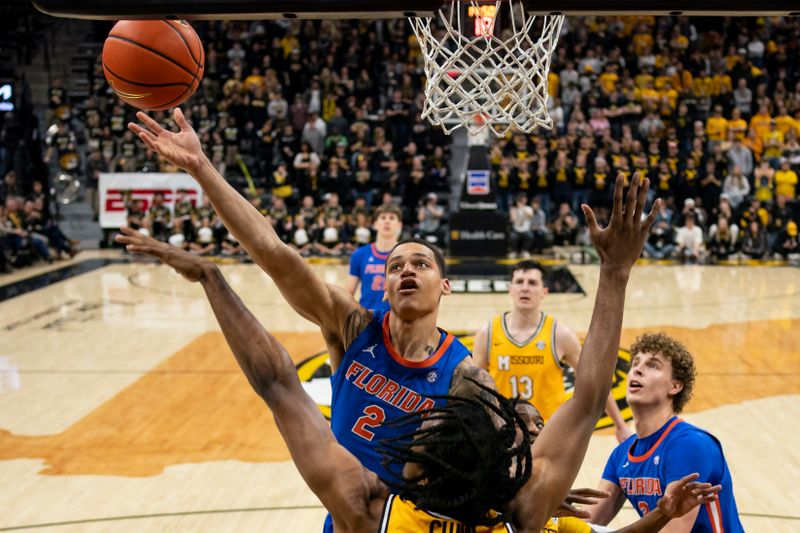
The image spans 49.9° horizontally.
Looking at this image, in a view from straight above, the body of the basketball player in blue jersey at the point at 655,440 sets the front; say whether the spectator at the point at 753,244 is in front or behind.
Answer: behind

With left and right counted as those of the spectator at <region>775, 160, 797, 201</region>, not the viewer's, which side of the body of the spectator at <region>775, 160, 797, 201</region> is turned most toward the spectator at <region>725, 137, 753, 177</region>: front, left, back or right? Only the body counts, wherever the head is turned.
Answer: right

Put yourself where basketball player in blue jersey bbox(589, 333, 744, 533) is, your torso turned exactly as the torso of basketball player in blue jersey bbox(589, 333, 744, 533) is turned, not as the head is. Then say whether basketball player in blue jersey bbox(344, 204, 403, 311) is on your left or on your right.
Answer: on your right

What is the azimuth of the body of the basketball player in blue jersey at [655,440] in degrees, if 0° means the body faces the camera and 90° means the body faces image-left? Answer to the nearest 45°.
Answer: approximately 45°

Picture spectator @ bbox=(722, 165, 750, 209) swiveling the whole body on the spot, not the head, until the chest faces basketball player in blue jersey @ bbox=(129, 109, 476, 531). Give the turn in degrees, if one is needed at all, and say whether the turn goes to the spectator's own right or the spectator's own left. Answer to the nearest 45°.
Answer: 0° — they already face them

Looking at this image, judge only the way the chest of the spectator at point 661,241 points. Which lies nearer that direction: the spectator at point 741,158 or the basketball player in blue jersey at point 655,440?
the basketball player in blue jersey

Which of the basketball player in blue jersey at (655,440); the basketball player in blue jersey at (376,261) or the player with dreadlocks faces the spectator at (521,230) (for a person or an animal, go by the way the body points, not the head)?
the player with dreadlocks

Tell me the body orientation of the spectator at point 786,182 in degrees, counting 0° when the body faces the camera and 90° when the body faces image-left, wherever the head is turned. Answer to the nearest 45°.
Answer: approximately 0°

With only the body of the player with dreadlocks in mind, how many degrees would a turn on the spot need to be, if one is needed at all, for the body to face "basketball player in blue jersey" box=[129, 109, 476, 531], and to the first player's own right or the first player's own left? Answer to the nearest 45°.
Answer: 0° — they already face them

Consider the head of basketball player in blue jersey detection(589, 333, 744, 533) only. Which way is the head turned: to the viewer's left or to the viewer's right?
to the viewer's left

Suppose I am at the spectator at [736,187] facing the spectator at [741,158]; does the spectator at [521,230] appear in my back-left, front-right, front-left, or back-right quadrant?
back-left

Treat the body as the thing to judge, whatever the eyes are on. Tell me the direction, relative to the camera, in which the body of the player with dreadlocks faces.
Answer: away from the camera
